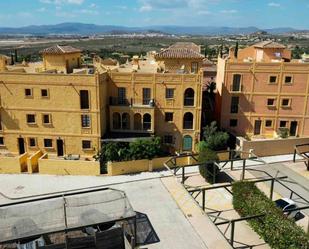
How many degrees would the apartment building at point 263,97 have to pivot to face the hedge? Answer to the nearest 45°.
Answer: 0° — it already faces it

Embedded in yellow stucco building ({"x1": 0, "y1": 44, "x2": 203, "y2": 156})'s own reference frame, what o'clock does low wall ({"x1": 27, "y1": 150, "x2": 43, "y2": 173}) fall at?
The low wall is roughly at 2 o'clock from the yellow stucco building.

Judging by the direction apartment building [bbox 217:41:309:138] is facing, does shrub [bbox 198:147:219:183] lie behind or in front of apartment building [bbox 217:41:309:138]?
in front

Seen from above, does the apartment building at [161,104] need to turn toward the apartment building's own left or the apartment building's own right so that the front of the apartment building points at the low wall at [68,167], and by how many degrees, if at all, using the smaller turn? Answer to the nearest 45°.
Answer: approximately 45° to the apartment building's own right

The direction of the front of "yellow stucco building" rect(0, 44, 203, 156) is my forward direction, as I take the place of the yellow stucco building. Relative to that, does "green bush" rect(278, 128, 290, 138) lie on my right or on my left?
on my left

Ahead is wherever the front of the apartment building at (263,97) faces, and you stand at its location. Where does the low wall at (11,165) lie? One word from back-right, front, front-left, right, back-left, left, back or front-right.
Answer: front-right

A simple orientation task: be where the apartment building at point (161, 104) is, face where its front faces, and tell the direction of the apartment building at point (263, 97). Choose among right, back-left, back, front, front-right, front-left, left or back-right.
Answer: left

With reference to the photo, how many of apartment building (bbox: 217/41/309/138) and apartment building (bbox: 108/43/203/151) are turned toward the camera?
2

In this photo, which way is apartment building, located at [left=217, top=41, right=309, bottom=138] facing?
toward the camera

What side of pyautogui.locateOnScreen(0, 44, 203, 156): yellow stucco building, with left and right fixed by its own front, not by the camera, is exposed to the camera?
front

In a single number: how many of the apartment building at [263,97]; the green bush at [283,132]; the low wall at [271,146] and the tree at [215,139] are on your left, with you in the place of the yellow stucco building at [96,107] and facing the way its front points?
4

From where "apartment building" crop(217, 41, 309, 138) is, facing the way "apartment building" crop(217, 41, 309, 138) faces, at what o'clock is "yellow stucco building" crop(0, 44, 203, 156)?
The yellow stucco building is roughly at 2 o'clock from the apartment building.

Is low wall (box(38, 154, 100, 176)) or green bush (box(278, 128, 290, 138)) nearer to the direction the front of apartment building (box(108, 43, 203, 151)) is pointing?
the low wall

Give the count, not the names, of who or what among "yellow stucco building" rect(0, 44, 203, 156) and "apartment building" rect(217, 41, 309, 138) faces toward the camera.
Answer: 2

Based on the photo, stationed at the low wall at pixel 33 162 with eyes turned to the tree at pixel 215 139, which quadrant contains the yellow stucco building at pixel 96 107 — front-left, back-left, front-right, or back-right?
front-left

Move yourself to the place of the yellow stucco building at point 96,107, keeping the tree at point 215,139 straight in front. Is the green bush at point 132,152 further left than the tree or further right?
right
